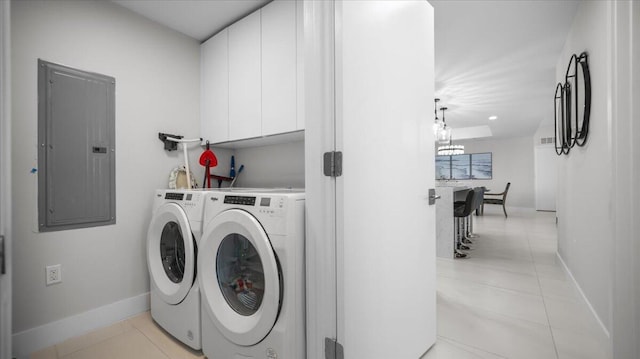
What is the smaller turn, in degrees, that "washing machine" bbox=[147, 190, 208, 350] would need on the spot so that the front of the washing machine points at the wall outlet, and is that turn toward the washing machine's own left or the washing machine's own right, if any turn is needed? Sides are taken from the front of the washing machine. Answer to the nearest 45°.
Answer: approximately 90° to the washing machine's own right

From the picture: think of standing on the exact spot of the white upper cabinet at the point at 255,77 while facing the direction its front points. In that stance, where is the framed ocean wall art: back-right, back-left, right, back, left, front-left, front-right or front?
back

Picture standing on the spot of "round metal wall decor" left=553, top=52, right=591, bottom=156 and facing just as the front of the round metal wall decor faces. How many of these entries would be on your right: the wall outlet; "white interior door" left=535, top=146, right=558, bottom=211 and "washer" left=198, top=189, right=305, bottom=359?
1

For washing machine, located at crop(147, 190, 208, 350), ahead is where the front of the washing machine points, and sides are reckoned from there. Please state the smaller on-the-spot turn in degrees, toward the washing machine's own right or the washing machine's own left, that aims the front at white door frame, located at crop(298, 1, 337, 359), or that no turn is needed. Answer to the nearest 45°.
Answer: approximately 90° to the washing machine's own left

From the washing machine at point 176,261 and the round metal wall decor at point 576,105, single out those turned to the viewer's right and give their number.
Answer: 0

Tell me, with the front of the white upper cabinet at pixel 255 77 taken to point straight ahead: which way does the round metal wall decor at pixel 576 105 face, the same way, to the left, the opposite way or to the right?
to the right

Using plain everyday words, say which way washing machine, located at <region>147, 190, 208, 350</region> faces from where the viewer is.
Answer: facing the viewer and to the left of the viewer

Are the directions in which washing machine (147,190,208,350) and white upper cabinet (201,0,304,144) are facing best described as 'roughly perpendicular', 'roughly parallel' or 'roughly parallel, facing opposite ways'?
roughly parallel

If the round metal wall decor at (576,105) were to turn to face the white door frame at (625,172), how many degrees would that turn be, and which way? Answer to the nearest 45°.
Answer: approximately 90° to its left

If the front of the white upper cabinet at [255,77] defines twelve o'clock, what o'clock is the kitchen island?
The kitchen island is roughly at 7 o'clock from the white upper cabinet.

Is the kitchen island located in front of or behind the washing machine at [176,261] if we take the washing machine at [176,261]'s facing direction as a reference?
behind

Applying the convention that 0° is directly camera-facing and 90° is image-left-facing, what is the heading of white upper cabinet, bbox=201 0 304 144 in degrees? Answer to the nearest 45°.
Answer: approximately 45°

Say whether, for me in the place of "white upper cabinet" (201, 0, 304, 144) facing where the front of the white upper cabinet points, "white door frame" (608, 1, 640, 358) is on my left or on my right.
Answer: on my left

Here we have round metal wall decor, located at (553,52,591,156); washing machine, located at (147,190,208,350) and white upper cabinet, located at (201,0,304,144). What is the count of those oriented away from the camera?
0

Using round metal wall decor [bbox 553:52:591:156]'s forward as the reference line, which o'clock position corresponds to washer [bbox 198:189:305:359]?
The washer is roughly at 10 o'clock from the round metal wall decor.

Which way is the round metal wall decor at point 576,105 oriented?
to the viewer's left
